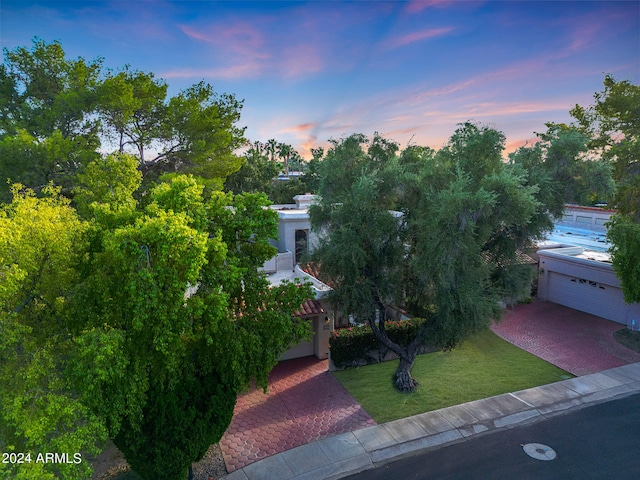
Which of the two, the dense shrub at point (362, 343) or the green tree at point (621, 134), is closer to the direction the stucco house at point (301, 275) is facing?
the dense shrub

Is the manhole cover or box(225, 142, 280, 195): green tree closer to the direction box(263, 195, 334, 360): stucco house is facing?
the manhole cover

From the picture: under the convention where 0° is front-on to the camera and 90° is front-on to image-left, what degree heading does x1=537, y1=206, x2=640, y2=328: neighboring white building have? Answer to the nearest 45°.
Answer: approximately 45°

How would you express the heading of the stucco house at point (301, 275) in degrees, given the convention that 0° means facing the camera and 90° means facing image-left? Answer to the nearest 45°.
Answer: approximately 0°
